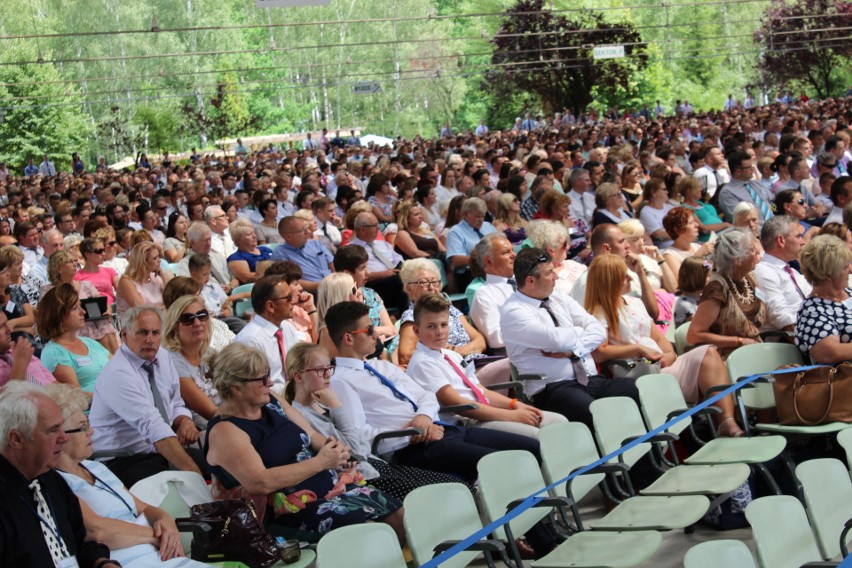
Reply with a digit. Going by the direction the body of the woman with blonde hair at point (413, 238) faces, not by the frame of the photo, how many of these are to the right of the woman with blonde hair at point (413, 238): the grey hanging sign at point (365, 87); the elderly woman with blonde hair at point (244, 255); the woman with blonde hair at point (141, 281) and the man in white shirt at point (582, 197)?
2

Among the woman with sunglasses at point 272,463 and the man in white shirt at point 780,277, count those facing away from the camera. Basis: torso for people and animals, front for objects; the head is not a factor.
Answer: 0
